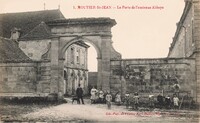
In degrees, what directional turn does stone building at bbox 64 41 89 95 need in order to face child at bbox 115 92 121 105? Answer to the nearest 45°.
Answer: approximately 45° to its right

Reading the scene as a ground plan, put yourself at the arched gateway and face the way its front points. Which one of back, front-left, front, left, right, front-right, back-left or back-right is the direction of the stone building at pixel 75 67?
back

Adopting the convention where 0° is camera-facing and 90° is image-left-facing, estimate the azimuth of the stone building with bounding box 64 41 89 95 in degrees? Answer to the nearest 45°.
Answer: approximately 315°
